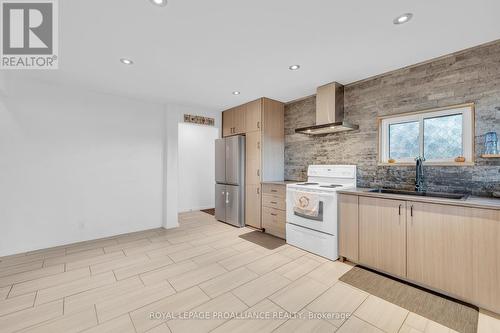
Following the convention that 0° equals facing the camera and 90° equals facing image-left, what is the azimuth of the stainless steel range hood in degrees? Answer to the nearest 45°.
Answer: approximately 45°

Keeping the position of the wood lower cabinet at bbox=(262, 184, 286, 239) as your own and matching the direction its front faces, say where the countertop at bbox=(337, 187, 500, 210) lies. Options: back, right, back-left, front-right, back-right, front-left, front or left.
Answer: left

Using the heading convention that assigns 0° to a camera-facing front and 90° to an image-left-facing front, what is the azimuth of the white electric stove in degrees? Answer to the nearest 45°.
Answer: approximately 45°

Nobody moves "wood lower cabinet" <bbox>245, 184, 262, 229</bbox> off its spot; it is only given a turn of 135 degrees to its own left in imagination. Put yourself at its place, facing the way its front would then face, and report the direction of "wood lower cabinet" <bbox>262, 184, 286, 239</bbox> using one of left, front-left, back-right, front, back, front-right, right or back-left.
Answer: front-right

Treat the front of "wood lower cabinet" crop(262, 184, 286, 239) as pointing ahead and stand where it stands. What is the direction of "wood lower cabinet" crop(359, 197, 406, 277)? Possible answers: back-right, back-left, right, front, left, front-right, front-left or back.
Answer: left

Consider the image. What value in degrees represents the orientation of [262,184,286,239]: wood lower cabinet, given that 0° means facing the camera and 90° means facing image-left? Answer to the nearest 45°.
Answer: approximately 45°

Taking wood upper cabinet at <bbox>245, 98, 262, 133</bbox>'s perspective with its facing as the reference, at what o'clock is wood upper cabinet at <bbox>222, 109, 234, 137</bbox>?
wood upper cabinet at <bbox>222, 109, 234, 137</bbox> is roughly at 3 o'clock from wood upper cabinet at <bbox>245, 98, 262, 133</bbox>.

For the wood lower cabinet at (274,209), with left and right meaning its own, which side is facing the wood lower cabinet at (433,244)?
left
